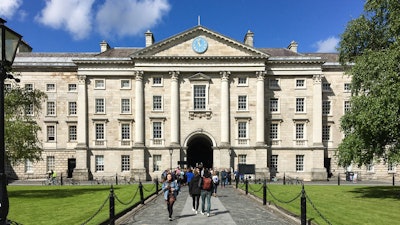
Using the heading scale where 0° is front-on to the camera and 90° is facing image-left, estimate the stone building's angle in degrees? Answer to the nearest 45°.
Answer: approximately 0°

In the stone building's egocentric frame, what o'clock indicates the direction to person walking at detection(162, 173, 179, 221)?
The person walking is roughly at 12 o'clock from the stone building.

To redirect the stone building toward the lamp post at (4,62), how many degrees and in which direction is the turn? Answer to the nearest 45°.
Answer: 0° — it already faces it
